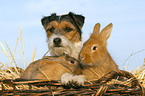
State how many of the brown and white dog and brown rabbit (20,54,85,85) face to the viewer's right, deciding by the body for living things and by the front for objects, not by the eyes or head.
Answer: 1

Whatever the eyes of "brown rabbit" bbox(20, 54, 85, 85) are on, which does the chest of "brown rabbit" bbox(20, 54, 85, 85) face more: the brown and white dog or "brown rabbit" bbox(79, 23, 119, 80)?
the brown rabbit

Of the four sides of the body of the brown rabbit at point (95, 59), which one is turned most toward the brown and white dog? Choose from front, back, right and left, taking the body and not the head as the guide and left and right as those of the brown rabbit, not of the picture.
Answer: right

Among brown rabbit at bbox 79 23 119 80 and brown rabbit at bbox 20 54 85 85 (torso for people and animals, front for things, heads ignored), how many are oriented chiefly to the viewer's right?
1

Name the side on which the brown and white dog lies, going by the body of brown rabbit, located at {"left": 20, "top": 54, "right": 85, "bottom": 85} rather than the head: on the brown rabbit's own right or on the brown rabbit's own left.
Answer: on the brown rabbit's own left

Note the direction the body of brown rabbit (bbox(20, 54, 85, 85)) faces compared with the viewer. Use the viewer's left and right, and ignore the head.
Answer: facing to the right of the viewer

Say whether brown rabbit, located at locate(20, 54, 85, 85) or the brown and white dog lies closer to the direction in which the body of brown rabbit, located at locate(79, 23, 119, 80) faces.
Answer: the brown rabbit

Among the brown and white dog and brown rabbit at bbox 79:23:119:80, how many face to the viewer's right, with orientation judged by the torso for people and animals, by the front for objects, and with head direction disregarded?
0
